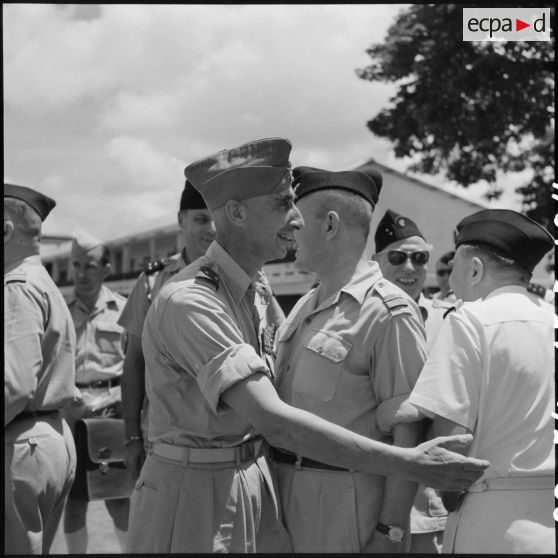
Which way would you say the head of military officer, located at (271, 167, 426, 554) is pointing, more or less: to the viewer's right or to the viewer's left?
to the viewer's left

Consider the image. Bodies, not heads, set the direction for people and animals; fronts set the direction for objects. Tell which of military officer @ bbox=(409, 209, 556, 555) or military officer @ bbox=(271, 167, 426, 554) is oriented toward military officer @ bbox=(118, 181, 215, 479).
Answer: military officer @ bbox=(409, 209, 556, 555)

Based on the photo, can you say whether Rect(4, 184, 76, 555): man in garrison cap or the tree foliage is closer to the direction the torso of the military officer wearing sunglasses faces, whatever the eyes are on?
the man in garrison cap

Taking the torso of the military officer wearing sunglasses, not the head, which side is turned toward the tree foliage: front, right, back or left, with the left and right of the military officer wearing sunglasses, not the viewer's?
back

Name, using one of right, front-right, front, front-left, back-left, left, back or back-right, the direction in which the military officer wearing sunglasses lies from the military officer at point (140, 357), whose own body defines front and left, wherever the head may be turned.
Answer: front-left

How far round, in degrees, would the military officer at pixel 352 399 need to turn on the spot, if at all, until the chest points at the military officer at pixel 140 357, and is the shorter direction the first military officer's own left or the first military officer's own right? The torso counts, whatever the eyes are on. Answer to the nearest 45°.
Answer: approximately 90° to the first military officer's own right

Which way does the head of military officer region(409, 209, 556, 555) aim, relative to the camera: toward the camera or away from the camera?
away from the camera
